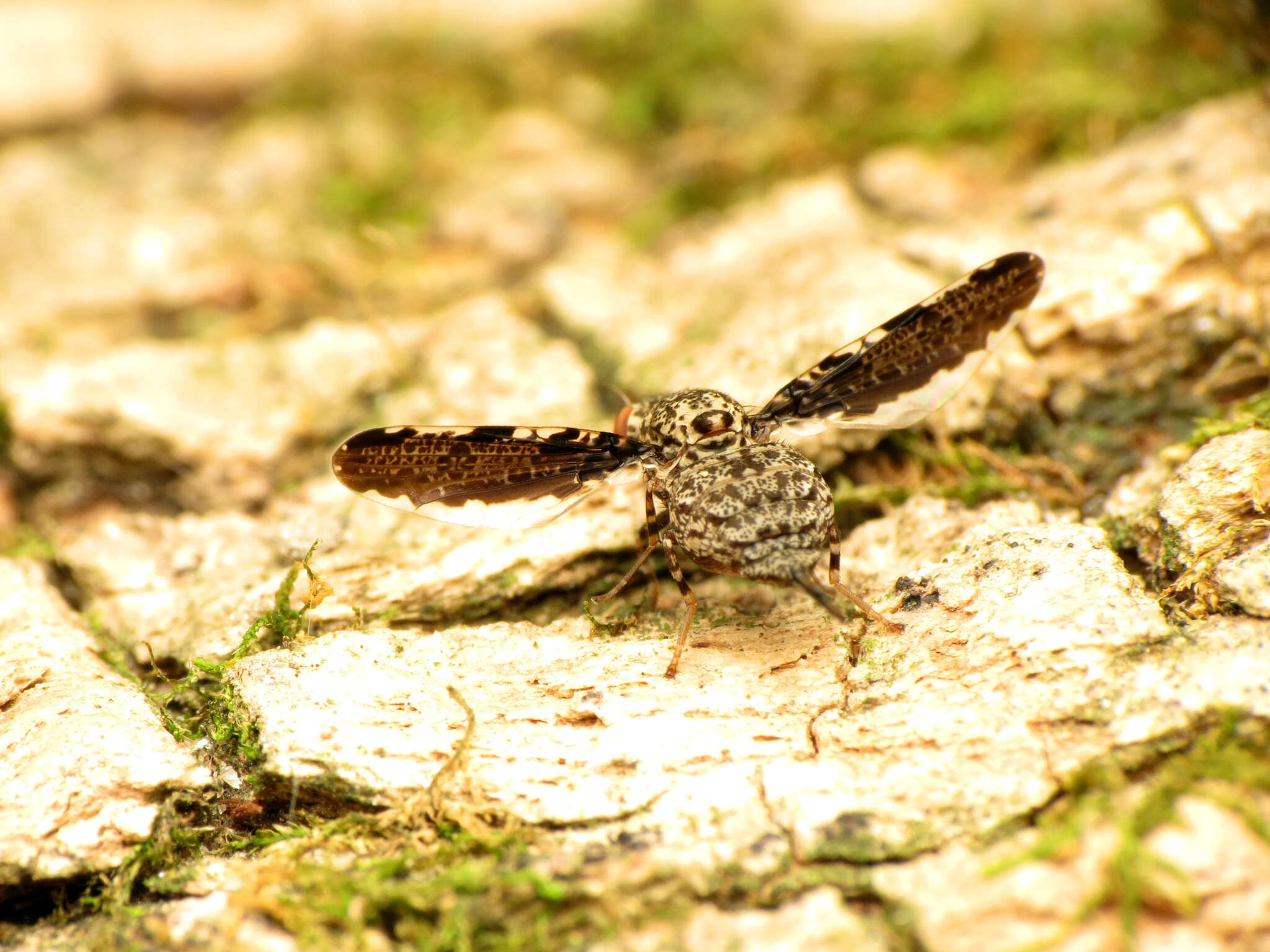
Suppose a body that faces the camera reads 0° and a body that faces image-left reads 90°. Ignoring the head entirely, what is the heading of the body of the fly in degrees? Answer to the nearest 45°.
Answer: approximately 135°
